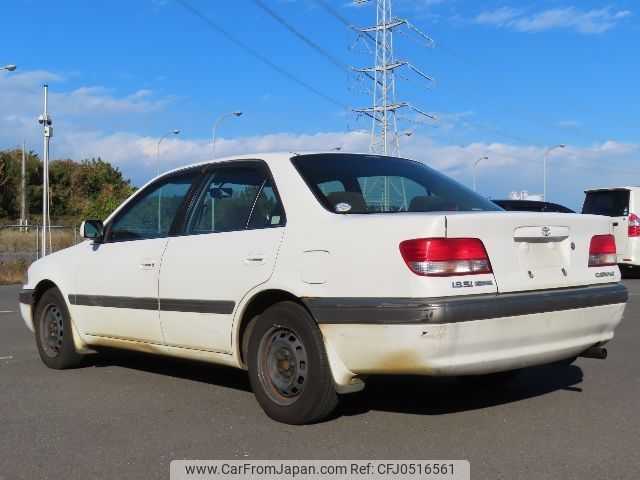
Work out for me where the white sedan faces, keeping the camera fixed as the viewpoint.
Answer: facing away from the viewer and to the left of the viewer

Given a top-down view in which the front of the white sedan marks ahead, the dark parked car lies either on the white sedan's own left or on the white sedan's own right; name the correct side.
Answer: on the white sedan's own right

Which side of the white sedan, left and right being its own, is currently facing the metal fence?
front

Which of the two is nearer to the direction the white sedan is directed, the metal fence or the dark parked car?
the metal fence
